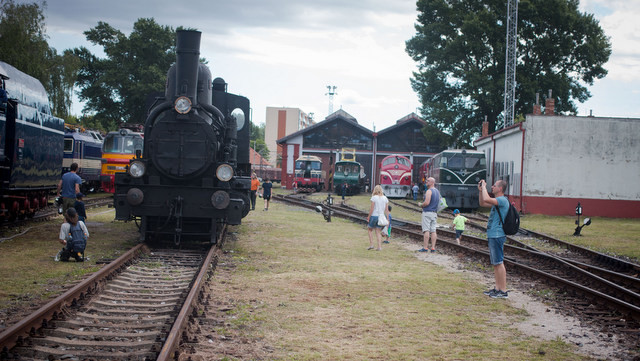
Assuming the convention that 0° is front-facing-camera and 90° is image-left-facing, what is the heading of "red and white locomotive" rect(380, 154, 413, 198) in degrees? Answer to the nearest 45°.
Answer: approximately 0°

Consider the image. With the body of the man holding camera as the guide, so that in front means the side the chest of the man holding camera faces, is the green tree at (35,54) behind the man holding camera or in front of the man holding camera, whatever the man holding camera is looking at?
in front

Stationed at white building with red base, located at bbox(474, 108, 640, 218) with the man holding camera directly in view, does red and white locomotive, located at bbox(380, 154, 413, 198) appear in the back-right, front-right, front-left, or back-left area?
back-right

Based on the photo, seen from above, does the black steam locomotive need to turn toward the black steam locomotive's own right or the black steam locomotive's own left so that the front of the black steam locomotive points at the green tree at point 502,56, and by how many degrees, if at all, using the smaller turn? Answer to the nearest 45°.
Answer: approximately 135° to the black steam locomotive's own left

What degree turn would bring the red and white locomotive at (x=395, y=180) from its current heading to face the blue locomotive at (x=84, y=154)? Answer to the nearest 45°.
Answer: approximately 45° to its right

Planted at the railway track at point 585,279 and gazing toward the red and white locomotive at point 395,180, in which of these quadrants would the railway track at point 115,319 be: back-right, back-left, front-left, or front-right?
back-left

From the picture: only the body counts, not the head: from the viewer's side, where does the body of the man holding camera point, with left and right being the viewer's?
facing to the left of the viewer

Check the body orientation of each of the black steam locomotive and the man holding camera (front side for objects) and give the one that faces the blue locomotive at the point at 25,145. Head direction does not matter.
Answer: the man holding camera

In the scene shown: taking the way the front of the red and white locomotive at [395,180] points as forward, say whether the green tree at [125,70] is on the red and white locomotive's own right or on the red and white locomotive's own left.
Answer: on the red and white locomotive's own right

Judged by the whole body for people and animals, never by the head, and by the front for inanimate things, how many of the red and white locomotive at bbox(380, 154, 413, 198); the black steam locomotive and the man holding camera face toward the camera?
2
